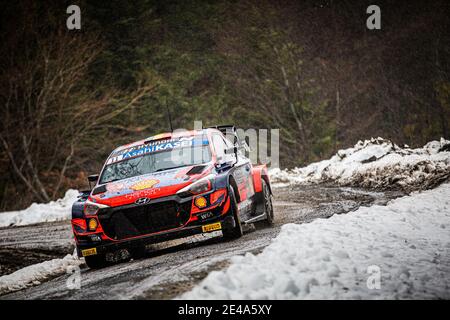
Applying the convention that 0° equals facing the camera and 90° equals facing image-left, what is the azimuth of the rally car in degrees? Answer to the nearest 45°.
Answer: approximately 45°
